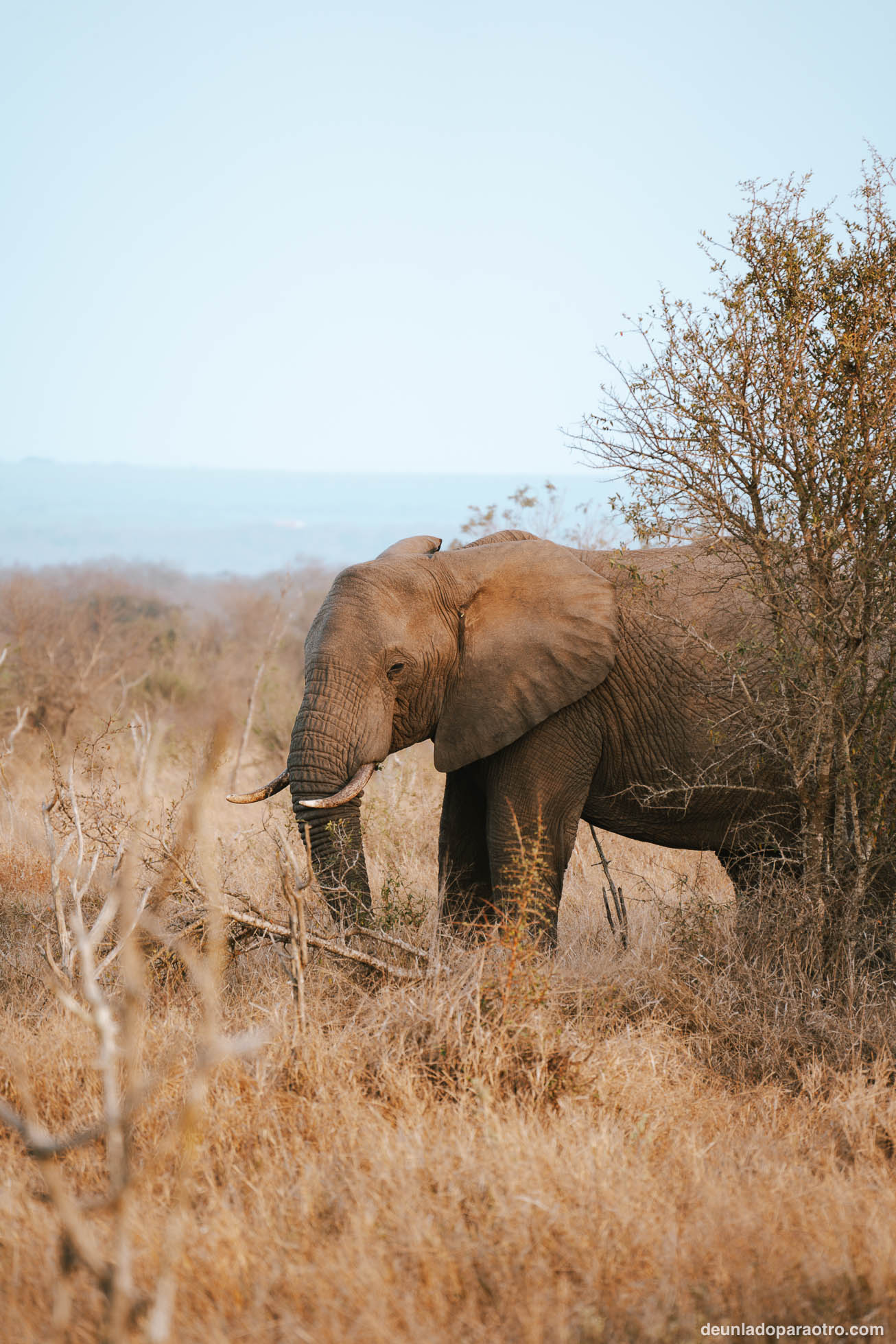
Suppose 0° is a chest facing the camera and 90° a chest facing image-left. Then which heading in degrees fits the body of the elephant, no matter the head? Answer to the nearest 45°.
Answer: approximately 90°

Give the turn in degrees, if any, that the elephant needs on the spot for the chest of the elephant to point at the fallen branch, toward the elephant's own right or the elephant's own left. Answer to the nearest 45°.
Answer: approximately 45° to the elephant's own left
